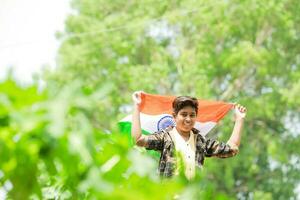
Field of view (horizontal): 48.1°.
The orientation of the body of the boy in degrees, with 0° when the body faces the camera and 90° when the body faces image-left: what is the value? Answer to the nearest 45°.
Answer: approximately 0°
